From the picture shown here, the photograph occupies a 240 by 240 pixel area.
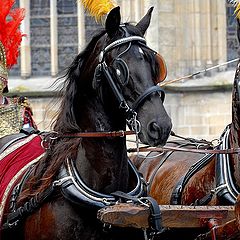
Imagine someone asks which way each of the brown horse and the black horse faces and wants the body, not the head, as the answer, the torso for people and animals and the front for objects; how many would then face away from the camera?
0

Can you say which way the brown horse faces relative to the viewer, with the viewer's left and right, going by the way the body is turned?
facing the viewer and to the right of the viewer

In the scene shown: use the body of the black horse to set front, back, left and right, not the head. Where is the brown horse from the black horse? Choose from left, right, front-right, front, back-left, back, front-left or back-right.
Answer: left

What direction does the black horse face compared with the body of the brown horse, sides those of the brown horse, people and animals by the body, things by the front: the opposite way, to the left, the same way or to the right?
the same way

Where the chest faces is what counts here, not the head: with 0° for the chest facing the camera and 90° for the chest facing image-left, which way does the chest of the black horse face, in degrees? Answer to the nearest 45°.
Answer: approximately 315°

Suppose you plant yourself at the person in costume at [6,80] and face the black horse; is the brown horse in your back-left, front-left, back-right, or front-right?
front-left

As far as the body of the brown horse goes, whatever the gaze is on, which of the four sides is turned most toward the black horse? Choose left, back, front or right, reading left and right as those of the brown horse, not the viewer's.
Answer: right

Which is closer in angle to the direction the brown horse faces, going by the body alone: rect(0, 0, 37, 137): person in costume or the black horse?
the black horse
